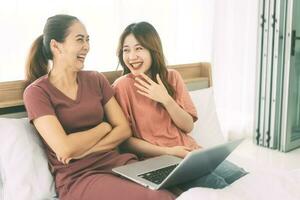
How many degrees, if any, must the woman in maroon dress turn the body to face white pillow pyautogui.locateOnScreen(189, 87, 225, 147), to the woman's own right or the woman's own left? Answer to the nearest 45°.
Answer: approximately 90° to the woman's own left

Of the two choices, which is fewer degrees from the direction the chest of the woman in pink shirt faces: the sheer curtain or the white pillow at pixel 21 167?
the white pillow

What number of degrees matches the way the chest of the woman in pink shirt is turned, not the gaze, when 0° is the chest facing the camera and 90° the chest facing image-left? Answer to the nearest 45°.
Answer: approximately 0°
